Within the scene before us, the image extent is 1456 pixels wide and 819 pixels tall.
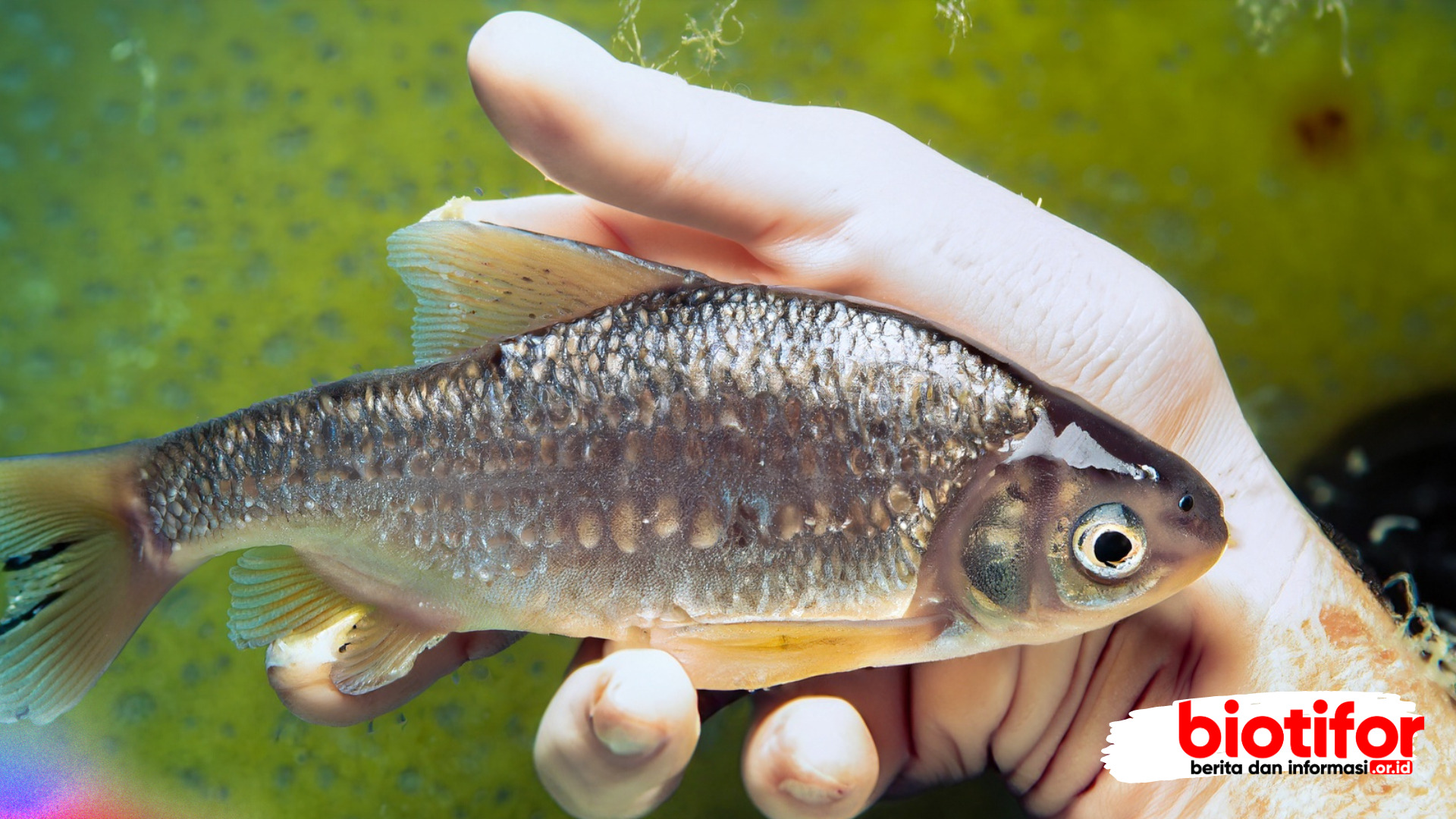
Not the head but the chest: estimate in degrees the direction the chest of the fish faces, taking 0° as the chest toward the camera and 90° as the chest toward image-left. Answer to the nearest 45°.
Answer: approximately 270°
